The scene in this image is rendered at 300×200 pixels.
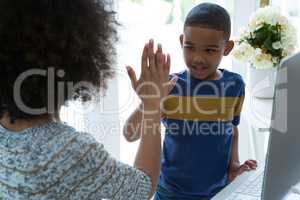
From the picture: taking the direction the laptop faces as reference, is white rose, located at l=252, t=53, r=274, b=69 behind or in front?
in front

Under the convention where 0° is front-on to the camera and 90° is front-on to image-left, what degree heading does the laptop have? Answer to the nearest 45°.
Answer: approximately 135°

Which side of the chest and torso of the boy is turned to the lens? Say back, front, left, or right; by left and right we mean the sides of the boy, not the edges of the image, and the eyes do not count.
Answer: front

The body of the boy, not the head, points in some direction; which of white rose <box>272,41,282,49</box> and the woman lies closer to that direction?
the woman

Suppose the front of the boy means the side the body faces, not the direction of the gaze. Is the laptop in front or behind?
in front

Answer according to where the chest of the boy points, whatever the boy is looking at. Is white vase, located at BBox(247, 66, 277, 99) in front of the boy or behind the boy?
behind

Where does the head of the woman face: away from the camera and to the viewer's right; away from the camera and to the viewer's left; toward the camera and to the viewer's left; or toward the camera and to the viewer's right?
away from the camera and to the viewer's right

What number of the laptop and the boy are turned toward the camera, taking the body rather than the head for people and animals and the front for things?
1

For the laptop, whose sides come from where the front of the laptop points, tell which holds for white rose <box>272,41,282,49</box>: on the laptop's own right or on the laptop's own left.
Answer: on the laptop's own right
